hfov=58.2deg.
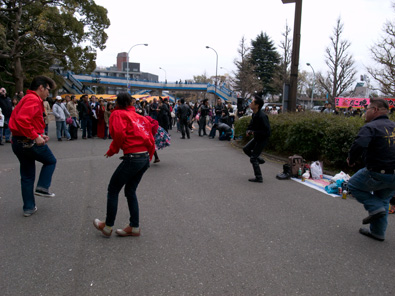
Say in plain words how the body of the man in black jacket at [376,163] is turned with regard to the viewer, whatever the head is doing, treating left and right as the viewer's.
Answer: facing away from the viewer and to the left of the viewer

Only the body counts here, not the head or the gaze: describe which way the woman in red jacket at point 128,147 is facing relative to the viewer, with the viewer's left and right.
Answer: facing away from the viewer and to the left of the viewer

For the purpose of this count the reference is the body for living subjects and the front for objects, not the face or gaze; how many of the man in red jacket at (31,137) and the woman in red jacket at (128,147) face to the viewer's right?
1

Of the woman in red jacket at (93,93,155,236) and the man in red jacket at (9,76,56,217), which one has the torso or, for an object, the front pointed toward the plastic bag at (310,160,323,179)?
the man in red jacket at (9,76,56,217)

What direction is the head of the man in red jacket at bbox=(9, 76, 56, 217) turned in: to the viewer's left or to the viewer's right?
to the viewer's right

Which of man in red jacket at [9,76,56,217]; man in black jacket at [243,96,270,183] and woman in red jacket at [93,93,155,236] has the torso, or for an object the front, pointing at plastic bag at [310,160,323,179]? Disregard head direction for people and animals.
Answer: man in red jacket at [9,76,56,217]

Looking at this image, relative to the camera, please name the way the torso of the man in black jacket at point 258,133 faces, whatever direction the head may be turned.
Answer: to the viewer's left

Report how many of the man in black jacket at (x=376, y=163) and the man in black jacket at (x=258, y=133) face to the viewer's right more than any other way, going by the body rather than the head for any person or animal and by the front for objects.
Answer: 0

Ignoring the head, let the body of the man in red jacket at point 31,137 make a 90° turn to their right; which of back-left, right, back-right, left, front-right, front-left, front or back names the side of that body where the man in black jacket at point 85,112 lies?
back

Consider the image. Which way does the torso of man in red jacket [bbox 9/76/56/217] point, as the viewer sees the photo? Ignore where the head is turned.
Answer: to the viewer's right

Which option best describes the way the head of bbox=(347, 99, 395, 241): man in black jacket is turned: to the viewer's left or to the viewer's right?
to the viewer's left

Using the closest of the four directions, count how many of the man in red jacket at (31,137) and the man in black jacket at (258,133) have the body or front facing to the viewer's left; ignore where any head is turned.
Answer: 1

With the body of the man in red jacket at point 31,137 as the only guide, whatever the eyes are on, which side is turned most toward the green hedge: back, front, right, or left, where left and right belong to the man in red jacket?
front
